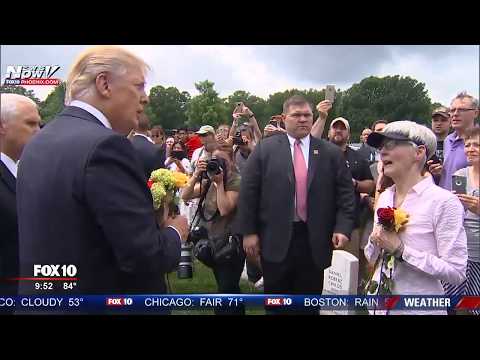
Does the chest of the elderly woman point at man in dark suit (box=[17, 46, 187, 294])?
yes

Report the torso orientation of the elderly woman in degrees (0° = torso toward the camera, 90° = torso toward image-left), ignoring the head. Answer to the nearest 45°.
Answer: approximately 45°

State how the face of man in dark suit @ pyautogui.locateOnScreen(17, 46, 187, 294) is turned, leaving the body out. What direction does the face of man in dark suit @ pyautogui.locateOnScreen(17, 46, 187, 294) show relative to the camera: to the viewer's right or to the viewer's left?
to the viewer's right

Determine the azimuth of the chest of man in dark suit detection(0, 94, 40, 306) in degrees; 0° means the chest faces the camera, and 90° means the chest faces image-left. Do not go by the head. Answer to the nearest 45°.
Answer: approximately 270°

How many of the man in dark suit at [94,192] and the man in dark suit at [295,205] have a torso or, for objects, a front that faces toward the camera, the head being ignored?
1
